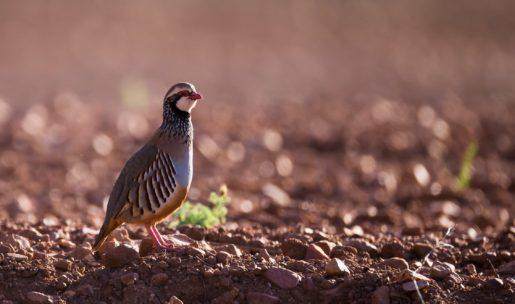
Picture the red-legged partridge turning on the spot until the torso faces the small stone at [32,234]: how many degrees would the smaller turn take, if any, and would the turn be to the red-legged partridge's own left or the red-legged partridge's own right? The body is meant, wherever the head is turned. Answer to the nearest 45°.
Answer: approximately 135° to the red-legged partridge's own left

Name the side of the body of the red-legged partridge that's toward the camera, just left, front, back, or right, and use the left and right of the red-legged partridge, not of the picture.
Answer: right

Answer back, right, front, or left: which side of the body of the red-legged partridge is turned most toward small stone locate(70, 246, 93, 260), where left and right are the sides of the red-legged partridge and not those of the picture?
back

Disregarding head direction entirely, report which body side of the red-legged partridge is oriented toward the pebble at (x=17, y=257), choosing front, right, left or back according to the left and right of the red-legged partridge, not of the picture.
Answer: back

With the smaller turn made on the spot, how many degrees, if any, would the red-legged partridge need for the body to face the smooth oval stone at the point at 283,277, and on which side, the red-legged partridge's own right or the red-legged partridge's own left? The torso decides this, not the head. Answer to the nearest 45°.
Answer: approximately 45° to the red-legged partridge's own right

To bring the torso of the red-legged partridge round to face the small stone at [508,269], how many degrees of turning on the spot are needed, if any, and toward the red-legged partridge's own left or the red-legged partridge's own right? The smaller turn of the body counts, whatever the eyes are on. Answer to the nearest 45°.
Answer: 0° — it already faces it

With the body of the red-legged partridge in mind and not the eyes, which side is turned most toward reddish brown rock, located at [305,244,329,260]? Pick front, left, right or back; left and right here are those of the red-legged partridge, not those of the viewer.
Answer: front

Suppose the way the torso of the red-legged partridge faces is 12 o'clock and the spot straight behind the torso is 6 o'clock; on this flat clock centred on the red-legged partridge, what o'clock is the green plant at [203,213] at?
The green plant is roughly at 10 o'clock from the red-legged partridge.

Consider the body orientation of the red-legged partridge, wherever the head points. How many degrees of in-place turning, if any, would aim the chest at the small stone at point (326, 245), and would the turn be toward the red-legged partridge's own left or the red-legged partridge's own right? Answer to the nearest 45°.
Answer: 0° — it already faces it

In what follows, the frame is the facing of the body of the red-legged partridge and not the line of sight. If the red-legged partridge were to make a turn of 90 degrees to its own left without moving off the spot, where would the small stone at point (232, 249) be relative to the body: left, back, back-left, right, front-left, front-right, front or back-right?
right

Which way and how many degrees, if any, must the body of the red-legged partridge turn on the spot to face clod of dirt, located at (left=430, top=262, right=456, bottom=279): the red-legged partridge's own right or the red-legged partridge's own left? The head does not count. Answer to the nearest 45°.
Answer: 0° — it already faces it

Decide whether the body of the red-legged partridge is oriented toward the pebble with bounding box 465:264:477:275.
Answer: yes
